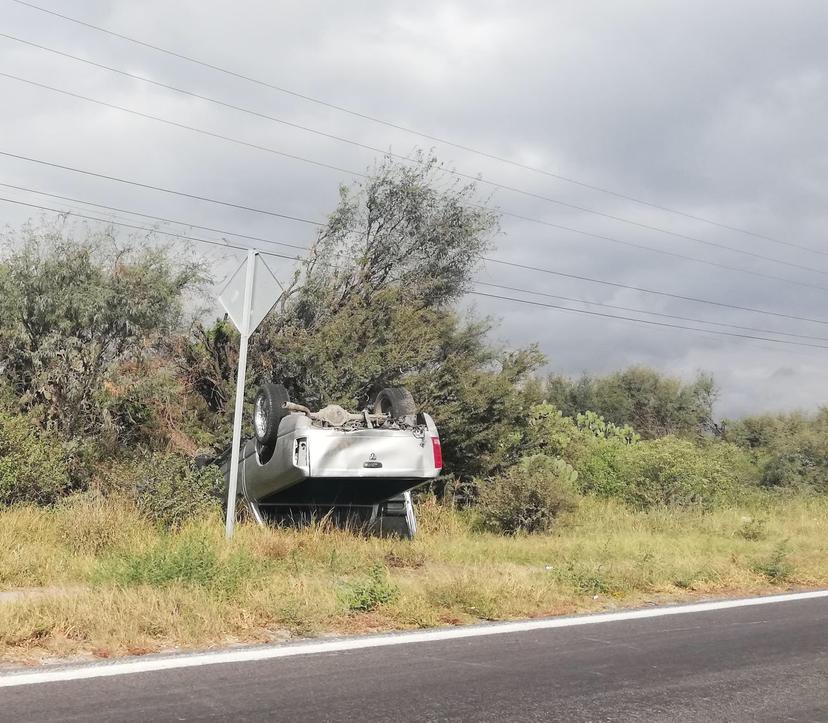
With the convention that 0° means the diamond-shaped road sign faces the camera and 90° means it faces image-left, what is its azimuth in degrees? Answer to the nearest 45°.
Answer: approximately 225°

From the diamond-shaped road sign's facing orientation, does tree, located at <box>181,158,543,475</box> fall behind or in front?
in front

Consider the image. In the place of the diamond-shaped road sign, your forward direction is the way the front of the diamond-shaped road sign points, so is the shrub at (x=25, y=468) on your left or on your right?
on your left

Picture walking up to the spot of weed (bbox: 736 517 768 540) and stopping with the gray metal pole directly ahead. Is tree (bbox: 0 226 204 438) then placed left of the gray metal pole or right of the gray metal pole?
right

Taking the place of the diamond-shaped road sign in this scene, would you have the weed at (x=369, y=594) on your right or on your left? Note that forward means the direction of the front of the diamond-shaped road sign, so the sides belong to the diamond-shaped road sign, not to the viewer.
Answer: on your right

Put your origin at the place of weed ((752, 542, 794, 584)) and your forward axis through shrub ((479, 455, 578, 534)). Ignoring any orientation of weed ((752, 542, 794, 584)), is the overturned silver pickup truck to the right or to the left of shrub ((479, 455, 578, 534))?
left

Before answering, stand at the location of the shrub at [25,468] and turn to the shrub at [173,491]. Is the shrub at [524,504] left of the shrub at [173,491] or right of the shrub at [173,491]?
left

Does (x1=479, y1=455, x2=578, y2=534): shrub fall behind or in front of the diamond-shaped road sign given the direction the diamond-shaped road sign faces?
in front
